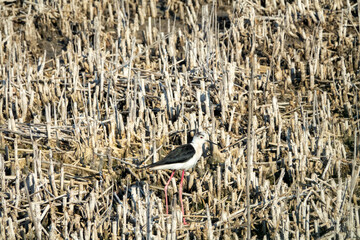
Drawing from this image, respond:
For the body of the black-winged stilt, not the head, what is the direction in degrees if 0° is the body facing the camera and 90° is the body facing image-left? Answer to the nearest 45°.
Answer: approximately 270°
